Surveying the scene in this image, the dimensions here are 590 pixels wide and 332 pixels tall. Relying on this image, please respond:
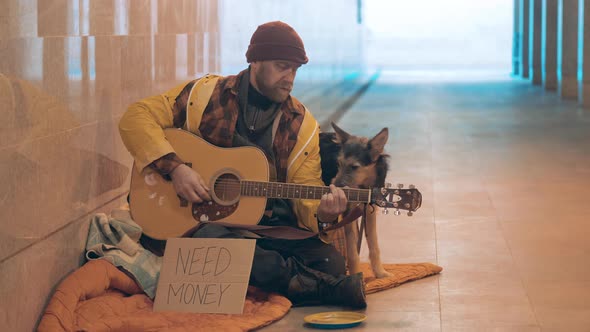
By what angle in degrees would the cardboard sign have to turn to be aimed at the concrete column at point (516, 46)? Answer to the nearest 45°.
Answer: approximately 180°

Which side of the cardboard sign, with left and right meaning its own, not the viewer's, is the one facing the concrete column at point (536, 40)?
back

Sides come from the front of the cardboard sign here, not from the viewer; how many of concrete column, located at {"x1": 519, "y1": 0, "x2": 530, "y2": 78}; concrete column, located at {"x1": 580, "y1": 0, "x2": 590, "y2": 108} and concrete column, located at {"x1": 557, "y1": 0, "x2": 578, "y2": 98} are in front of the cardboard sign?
0

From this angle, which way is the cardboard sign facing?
toward the camera
